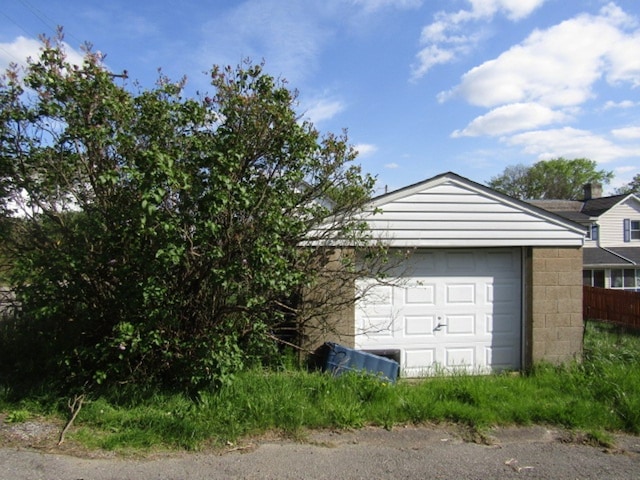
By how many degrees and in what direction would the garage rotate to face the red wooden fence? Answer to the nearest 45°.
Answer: approximately 135° to its left

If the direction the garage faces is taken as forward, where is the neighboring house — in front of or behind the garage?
behind

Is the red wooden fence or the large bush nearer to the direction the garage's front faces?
the large bush

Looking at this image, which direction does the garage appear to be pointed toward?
toward the camera

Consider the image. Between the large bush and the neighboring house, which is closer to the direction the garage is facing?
the large bush

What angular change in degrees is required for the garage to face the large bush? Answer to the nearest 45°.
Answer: approximately 45° to its right

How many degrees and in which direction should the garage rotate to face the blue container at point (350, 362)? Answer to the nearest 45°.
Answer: approximately 45° to its right

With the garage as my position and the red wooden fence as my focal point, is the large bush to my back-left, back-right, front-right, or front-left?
back-left
